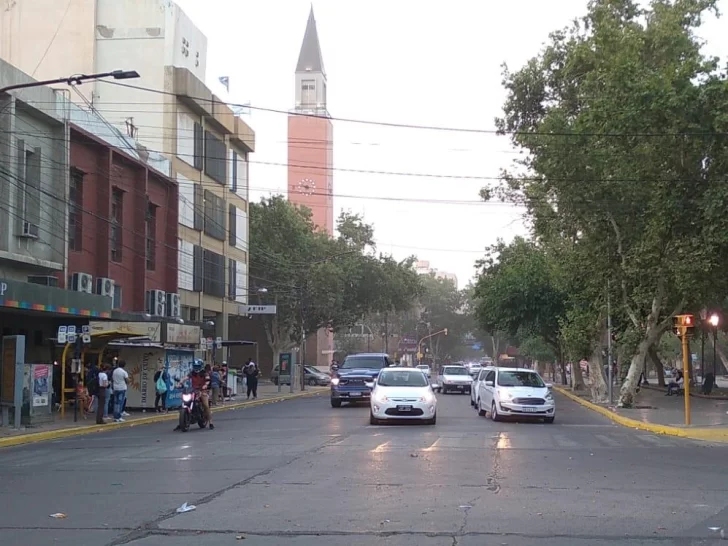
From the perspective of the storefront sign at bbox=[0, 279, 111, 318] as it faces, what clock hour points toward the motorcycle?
The motorcycle is roughly at 12 o'clock from the storefront sign.

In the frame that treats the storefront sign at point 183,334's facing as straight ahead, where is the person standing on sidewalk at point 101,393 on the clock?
The person standing on sidewalk is roughly at 2 o'clock from the storefront sign.

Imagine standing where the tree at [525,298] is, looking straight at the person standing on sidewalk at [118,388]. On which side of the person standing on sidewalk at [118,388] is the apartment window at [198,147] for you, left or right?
right

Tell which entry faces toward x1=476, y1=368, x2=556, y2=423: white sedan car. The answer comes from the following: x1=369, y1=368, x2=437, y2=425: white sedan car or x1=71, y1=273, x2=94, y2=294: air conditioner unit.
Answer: the air conditioner unit

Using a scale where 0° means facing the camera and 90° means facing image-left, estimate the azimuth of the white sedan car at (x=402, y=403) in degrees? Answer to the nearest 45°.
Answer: approximately 0°

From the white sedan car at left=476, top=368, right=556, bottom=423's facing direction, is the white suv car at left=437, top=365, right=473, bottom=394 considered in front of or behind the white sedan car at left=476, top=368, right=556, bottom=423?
behind

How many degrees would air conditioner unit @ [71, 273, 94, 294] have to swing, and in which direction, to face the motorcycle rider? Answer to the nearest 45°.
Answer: approximately 45° to its right

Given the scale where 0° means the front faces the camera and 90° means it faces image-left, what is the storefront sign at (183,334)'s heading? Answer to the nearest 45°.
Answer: approximately 315°
